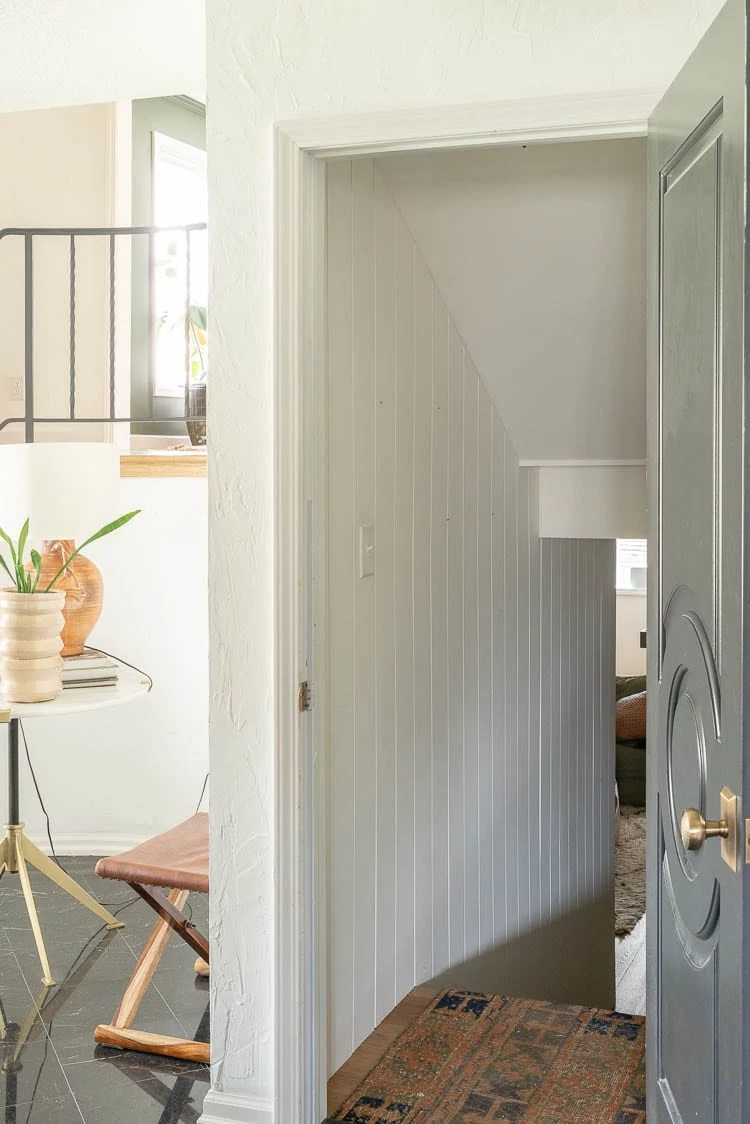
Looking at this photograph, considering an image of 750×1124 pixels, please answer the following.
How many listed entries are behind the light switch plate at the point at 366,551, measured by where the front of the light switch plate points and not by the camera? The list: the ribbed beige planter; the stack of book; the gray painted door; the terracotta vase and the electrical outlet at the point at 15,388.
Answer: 4

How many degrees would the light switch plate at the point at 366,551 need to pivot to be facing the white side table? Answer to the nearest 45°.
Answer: approximately 180°

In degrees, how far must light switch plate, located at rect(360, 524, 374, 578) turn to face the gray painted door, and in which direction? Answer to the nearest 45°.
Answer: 0° — it already faces it

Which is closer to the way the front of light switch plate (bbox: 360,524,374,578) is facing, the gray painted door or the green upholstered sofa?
the gray painted door

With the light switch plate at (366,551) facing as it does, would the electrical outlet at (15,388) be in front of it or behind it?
behind

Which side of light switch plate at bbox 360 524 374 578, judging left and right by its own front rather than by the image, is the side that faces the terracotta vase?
back

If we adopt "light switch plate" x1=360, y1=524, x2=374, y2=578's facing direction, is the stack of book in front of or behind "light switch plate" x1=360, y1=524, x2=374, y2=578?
behind

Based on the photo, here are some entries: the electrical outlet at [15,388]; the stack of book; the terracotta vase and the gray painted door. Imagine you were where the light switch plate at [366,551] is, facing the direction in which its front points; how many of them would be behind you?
3

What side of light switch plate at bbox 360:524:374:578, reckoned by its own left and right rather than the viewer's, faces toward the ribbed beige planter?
back

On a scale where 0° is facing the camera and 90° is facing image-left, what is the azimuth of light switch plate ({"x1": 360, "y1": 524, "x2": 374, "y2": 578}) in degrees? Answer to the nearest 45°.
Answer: approximately 315°

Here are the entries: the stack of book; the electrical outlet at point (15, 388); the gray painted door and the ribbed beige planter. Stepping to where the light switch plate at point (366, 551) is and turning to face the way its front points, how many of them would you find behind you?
3
